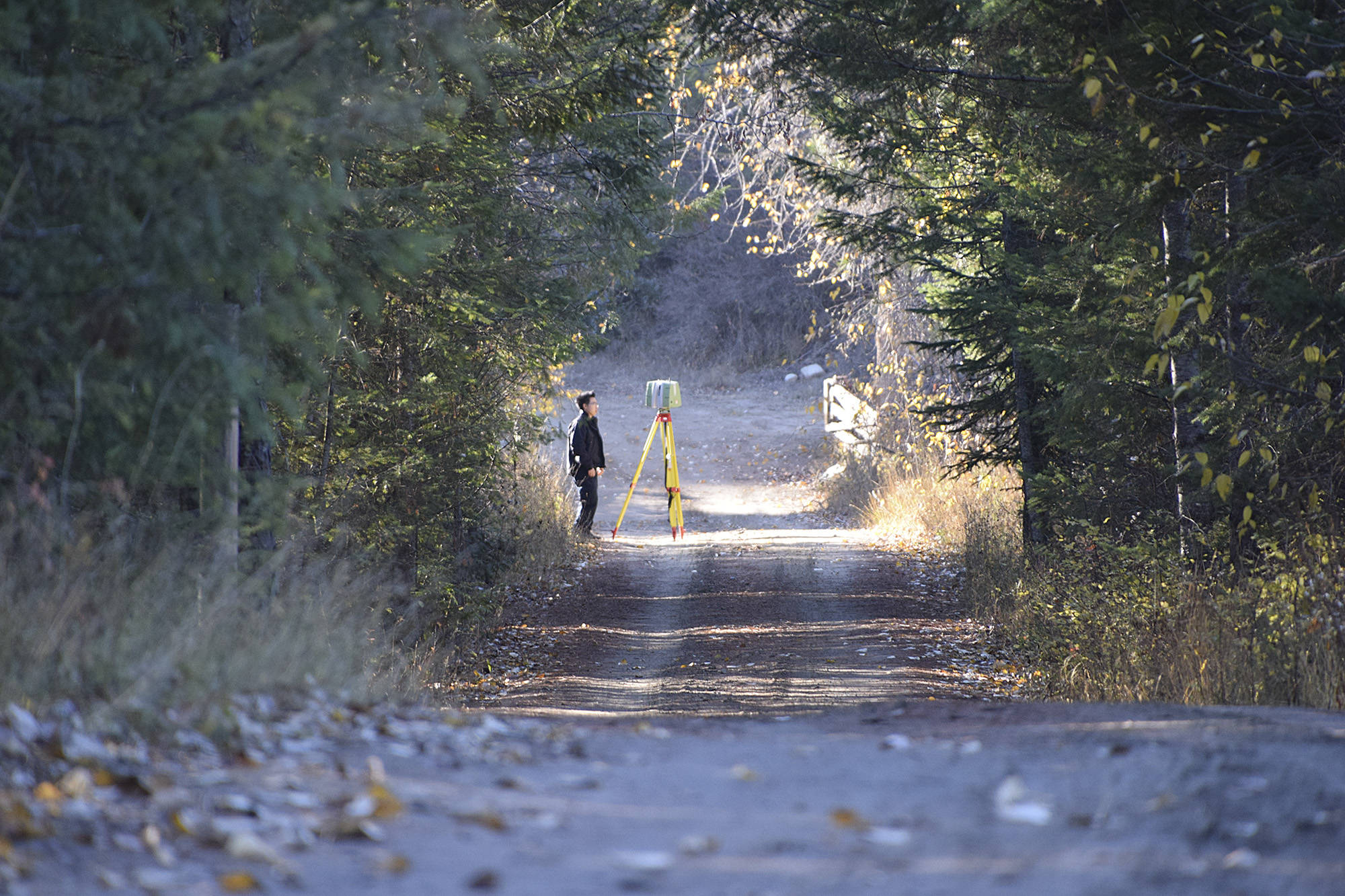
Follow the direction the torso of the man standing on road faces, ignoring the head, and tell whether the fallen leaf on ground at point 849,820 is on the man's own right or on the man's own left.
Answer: on the man's own right

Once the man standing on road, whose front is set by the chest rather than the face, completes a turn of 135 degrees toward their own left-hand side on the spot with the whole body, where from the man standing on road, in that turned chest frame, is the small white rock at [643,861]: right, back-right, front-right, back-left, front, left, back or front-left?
back-left

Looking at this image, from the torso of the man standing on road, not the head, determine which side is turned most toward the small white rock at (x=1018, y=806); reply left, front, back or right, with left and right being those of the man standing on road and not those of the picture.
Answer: right

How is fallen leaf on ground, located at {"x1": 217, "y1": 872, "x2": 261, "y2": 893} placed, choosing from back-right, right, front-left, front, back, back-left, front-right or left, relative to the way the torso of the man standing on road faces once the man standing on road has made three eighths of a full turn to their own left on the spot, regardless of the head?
back-left

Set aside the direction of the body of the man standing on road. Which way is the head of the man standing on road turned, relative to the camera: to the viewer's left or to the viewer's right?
to the viewer's right

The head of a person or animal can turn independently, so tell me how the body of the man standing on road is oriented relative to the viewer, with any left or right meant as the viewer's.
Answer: facing to the right of the viewer

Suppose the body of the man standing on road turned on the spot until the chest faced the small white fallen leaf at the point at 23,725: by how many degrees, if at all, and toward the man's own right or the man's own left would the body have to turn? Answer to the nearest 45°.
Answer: approximately 90° to the man's own right

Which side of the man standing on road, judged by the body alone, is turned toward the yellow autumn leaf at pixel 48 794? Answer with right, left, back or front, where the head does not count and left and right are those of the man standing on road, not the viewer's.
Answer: right

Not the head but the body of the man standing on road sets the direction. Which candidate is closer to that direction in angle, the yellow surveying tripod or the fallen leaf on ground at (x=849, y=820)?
the yellow surveying tripod

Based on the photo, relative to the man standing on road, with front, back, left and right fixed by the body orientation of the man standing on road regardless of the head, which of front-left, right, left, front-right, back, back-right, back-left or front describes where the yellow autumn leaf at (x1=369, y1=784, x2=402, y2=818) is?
right
